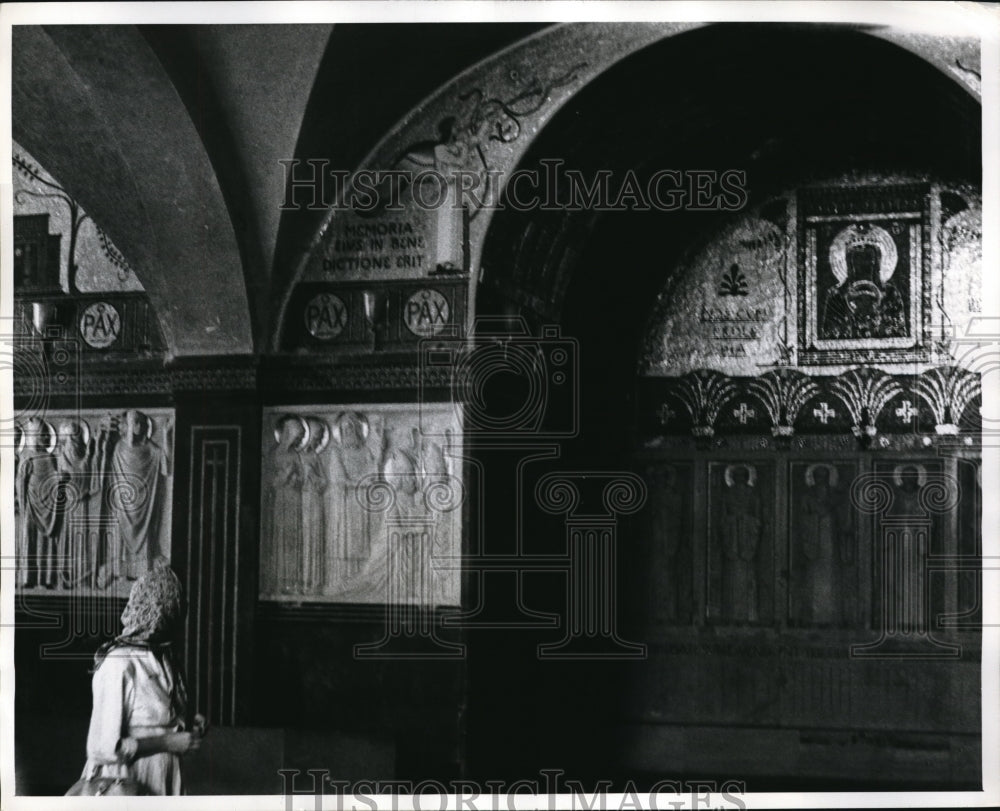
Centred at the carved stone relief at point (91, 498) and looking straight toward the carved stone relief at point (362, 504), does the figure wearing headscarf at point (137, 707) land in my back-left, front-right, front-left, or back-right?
front-right

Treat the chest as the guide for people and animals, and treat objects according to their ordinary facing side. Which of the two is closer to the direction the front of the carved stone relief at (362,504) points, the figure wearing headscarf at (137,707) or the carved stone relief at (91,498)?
the figure wearing headscarf

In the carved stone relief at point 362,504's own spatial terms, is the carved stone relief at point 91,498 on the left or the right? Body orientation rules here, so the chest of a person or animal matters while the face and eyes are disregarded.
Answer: on its right

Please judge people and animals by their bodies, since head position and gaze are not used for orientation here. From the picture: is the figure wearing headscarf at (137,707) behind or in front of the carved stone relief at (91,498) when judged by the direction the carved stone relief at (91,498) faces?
in front

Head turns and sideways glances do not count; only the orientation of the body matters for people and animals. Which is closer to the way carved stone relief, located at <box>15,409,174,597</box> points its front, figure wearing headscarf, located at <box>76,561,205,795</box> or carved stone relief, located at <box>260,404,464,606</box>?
the figure wearing headscarf

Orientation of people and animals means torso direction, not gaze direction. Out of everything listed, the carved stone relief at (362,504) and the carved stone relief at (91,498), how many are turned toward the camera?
2

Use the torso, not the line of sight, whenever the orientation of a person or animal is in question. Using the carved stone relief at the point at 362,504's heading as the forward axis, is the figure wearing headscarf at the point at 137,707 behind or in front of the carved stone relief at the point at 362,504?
in front

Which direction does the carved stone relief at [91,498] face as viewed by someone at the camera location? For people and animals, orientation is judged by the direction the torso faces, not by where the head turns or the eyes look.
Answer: facing the viewer

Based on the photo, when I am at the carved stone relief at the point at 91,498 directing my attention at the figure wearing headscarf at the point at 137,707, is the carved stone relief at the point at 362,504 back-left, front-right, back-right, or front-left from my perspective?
front-left

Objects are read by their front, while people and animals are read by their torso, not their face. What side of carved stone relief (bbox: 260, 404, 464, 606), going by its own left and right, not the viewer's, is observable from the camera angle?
front

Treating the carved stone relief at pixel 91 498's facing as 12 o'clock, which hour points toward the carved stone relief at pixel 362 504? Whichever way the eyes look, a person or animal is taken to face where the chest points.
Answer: the carved stone relief at pixel 362 504 is roughly at 10 o'clock from the carved stone relief at pixel 91 498.
